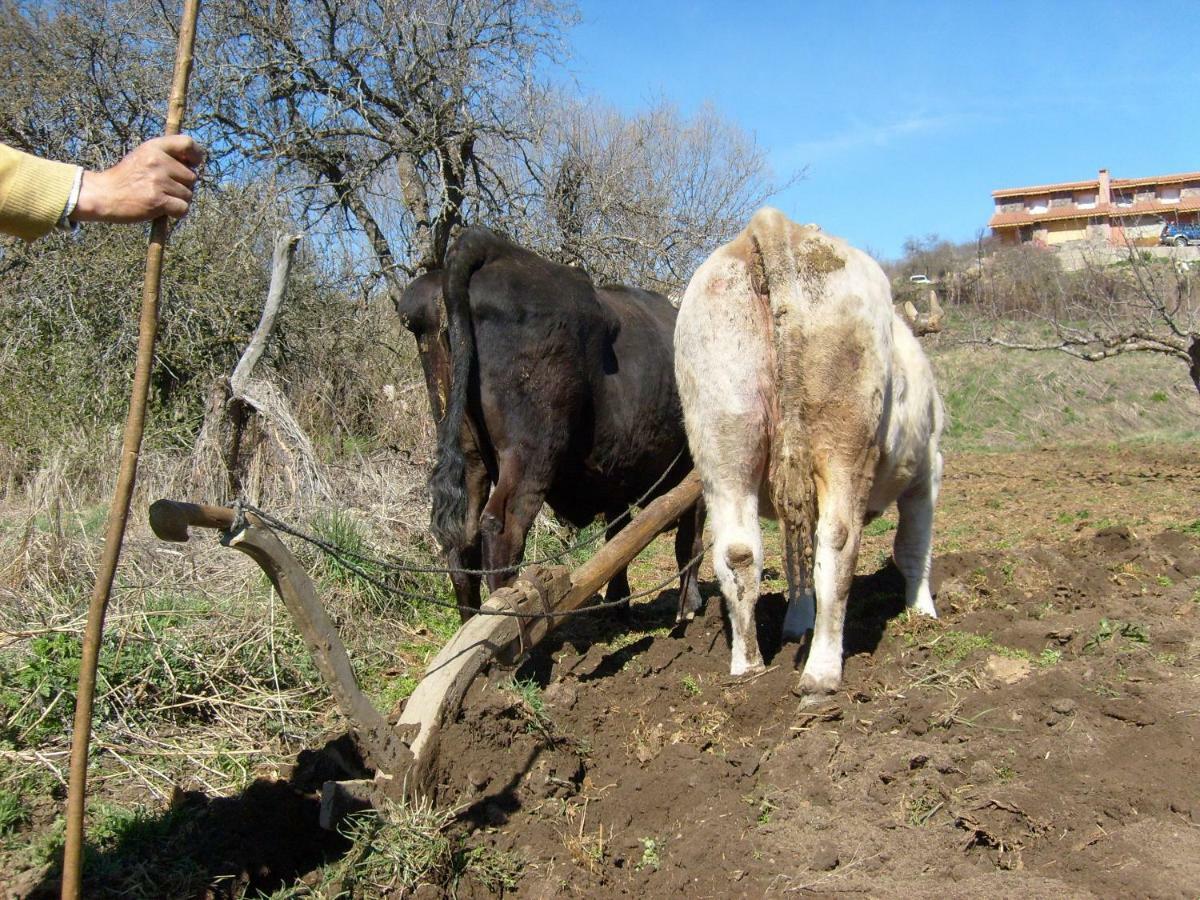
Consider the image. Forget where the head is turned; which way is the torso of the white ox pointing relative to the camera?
away from the camera

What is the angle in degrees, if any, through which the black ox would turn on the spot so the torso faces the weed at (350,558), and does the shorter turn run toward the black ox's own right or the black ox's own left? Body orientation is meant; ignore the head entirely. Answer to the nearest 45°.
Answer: approximately 90° to the black ox's own left

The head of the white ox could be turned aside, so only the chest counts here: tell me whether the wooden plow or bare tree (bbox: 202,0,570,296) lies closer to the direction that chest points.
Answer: the bare tree

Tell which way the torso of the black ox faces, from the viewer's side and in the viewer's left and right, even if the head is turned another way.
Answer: facing away from the viewer and to the right of the viewer

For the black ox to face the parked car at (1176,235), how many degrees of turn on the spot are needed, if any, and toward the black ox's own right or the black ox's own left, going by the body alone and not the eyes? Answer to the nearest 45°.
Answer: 0° — it already faces it

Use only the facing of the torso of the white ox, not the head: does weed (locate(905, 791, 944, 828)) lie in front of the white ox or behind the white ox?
behind

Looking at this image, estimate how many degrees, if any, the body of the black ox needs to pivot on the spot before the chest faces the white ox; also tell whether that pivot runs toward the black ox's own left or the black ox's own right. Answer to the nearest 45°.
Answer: approximately 90° to the black ox's own right

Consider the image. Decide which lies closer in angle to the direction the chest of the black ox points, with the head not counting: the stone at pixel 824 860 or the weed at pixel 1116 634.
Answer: the weed

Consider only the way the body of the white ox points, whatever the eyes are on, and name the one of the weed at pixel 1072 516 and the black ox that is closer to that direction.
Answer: the weed
